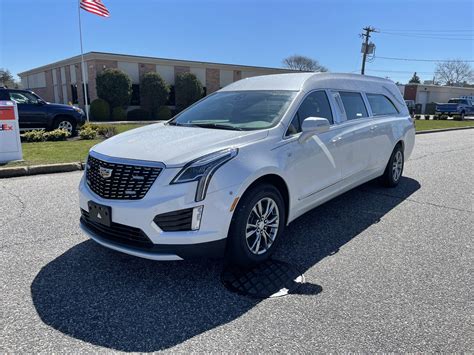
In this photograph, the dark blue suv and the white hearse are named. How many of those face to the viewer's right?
1

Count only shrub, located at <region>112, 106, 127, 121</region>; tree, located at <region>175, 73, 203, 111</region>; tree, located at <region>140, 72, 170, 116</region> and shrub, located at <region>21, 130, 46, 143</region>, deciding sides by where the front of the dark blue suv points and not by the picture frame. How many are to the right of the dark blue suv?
1

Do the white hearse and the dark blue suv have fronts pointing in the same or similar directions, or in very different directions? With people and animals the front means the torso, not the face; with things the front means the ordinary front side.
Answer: very different directions

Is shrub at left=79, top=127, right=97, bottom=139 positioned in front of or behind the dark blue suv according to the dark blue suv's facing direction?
in front

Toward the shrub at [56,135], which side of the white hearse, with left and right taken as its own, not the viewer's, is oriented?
right

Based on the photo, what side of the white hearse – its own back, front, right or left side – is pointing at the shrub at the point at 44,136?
right

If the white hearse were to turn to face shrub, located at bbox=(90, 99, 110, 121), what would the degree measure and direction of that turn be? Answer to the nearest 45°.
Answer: approximately 90° to its right

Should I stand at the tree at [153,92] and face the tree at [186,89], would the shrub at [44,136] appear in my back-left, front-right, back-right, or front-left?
back-right

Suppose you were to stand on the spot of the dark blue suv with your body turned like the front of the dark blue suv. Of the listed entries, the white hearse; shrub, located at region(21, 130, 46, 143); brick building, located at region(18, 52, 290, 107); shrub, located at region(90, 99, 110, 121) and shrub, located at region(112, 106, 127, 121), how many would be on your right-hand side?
2

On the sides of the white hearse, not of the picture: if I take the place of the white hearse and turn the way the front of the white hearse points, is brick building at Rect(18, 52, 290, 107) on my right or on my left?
on my right

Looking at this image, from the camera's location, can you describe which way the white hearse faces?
facing the viewer and to the left of the viewer

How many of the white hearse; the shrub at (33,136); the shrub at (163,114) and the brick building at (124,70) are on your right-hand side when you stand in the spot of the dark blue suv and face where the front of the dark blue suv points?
2

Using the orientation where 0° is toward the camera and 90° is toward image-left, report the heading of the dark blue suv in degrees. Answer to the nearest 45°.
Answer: approximately 270°
